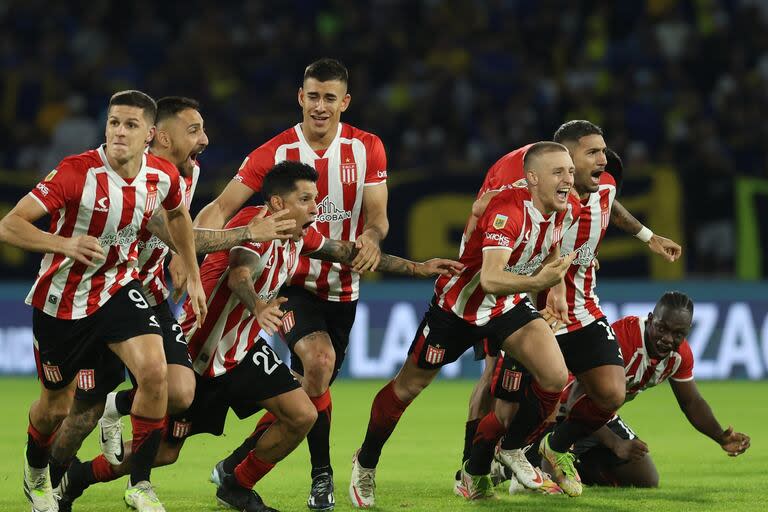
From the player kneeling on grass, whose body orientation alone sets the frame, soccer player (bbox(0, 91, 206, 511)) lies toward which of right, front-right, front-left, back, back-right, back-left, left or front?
right

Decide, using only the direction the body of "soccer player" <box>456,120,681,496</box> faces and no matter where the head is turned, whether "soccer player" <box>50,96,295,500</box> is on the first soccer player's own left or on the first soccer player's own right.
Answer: on the first soccer player's own right

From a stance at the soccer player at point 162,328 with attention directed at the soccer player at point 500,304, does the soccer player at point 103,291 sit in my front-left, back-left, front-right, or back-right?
back-right

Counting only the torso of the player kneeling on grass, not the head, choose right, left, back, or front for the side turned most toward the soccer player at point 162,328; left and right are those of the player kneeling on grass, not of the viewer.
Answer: right

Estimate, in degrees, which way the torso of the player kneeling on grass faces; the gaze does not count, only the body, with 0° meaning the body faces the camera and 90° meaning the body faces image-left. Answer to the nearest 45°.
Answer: approximately 315°

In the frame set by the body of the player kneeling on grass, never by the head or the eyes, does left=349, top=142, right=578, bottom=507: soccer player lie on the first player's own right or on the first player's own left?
on the first player's own right

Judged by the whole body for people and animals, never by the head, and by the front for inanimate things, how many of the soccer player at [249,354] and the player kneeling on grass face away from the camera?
0
